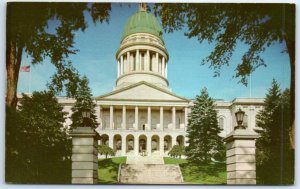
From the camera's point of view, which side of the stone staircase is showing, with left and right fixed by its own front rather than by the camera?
front

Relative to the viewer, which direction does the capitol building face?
toward the camera

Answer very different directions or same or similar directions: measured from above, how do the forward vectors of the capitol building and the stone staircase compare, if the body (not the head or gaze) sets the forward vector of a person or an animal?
same or similar directions

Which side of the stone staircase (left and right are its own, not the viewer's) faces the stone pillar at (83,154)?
right

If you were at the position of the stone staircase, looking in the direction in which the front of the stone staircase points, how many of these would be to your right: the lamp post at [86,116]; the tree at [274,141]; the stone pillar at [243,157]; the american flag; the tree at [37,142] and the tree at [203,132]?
3

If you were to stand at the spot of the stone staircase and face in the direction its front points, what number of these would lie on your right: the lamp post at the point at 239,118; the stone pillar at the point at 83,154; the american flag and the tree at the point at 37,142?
3

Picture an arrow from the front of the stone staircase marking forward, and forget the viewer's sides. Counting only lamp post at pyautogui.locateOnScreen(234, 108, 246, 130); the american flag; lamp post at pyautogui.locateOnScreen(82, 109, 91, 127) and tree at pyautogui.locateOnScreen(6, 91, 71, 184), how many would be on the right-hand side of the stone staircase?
3

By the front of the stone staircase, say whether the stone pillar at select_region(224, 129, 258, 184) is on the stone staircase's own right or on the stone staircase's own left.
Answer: on the stone staircase's own left

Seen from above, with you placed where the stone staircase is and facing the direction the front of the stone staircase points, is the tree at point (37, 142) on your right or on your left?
on your right

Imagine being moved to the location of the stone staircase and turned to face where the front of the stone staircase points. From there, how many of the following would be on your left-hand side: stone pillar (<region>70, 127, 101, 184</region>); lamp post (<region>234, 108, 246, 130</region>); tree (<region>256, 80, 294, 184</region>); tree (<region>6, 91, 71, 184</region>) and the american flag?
2

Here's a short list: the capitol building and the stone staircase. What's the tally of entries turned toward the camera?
2
